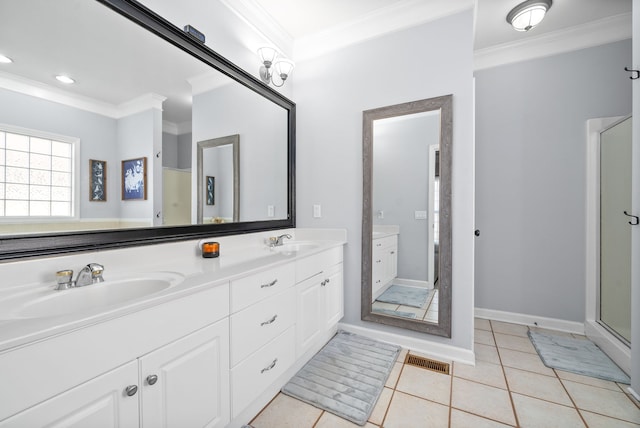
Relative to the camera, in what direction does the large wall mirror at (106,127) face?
facing the viewer and to the right of the viewer

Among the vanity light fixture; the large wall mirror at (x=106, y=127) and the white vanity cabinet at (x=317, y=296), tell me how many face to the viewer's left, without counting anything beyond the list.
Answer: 0

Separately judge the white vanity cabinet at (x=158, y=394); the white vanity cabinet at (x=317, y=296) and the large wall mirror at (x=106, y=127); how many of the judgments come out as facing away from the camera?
0

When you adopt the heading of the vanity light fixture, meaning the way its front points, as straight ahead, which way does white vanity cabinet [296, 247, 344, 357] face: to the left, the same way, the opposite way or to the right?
the same way

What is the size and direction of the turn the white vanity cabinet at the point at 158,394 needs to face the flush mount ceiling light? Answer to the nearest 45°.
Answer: approximately 45° to its left

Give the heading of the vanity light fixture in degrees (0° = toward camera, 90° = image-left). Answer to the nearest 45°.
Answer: approximately 315°

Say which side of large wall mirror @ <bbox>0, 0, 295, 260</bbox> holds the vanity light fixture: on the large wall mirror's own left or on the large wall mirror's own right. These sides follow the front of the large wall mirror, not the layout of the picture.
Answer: on the large wall mirror's own left

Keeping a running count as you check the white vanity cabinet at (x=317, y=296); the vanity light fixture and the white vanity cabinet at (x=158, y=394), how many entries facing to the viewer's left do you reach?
0

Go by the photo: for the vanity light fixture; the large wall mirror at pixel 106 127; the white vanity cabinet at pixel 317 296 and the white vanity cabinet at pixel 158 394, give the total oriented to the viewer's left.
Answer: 0

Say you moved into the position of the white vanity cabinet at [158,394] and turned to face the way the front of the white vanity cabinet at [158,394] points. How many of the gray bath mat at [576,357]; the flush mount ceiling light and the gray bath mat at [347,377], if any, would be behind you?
0

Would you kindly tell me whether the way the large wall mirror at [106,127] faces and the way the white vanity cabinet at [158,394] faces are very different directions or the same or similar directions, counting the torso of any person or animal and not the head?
same or similar directions

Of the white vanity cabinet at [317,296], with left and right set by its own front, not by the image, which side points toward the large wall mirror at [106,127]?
right

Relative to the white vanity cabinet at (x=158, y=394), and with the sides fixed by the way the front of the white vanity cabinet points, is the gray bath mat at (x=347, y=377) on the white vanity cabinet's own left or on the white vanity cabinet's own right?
on the white vanity cabinet's own left

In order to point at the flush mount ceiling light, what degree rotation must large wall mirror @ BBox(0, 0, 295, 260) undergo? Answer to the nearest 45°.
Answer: approximately 45° to its left

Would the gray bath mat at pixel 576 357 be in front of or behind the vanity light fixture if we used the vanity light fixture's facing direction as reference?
in front
